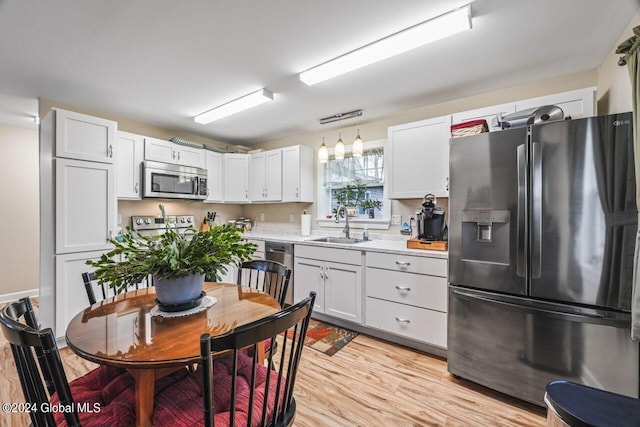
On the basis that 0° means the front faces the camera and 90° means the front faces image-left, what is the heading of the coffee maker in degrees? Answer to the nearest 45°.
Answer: approximately 0°

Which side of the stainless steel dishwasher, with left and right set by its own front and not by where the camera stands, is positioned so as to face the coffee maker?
left

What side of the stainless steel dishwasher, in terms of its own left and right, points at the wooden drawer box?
left

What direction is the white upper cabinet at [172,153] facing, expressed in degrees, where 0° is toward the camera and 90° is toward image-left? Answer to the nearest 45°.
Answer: approximately 315°

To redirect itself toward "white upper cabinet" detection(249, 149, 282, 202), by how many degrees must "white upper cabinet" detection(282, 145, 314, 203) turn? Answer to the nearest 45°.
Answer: approximately 90° to its right

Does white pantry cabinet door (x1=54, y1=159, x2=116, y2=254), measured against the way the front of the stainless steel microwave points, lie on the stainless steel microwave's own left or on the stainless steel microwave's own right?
on the stainless steel microwave's own right

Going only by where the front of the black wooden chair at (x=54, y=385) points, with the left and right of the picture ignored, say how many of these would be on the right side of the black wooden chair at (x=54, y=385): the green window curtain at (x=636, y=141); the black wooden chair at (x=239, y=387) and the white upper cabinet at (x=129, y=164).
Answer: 2

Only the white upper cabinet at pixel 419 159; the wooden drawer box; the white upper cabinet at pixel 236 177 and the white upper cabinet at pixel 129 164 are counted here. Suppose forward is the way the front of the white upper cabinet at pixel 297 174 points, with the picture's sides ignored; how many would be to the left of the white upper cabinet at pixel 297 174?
2

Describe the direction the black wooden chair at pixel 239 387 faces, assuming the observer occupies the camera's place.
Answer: facing away from the viewer and to the left of the viewer

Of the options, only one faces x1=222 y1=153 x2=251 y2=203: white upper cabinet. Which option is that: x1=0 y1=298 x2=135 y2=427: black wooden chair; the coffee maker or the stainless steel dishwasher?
the black wooden chair
